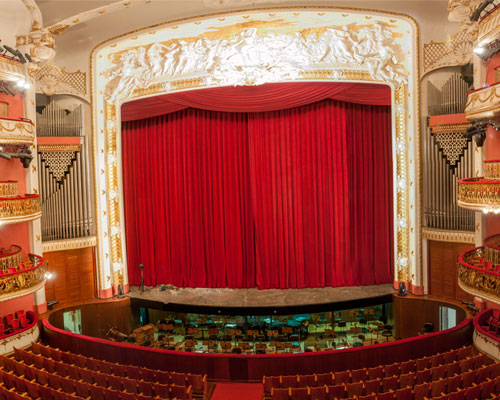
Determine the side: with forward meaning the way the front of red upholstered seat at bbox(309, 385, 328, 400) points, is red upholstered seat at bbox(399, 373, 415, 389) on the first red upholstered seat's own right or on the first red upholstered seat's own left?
on the first red upholstered seat's own right

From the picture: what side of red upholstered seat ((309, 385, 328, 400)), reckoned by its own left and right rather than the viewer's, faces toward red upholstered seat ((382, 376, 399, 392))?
right

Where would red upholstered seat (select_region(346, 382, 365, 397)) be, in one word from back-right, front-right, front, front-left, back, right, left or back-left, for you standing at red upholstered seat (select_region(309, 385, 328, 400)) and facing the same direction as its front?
right

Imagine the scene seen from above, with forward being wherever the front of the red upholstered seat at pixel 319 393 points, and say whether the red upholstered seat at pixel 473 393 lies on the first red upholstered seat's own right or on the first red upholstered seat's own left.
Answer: on the first red upholstered seat's own right

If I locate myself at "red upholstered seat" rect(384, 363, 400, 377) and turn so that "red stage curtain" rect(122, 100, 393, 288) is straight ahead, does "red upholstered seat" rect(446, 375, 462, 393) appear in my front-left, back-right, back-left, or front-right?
back-right

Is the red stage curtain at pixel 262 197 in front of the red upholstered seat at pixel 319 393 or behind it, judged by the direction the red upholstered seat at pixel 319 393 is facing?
in front

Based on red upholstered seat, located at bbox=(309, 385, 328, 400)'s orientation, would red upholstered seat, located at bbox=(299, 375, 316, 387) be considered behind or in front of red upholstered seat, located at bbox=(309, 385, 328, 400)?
in front

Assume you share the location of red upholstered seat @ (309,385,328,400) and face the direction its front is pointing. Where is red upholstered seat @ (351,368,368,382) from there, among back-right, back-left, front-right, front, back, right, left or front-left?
front-right

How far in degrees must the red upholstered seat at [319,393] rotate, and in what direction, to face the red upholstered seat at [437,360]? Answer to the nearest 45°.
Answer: approximately 45° to its right

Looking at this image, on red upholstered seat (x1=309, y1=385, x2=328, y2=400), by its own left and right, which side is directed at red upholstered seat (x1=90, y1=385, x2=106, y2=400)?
left

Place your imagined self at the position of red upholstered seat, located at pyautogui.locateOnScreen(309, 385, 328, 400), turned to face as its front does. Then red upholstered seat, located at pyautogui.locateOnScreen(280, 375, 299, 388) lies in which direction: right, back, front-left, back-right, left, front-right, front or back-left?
front-left

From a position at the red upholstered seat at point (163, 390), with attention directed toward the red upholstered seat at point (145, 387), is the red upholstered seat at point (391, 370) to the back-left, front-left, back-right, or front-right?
back-right

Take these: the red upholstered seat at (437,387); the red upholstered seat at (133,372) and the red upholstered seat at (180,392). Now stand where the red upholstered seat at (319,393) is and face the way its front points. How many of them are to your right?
1

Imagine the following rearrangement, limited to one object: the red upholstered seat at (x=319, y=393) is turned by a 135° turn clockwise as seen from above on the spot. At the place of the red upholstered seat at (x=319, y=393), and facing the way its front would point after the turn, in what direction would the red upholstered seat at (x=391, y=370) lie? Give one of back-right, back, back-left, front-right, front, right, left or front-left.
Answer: left

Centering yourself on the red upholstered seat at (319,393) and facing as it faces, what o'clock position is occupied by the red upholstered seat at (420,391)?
the red upholstered seat at (420,391) is roughly at 3 o'clock from the red upholstered seat at (319,393).

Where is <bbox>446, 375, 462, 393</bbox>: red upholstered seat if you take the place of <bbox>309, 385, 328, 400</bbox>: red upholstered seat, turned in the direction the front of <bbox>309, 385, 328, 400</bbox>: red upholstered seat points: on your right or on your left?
on your right

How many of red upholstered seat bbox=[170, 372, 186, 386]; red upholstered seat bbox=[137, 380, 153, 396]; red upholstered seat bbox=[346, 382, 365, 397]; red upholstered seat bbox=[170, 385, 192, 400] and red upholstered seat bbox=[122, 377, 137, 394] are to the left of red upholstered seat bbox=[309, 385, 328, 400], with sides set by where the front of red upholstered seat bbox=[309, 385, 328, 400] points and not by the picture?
4

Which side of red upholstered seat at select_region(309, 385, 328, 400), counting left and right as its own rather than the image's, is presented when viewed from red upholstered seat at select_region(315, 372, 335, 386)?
front

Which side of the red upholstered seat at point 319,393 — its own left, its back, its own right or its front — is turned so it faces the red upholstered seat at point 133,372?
left

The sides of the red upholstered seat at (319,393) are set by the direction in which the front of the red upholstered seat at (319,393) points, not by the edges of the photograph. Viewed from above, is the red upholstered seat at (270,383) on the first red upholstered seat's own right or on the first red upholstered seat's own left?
on the first red upholstered seat's own left

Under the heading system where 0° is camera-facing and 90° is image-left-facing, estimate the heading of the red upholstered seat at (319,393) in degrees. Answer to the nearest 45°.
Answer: approximately 180°
